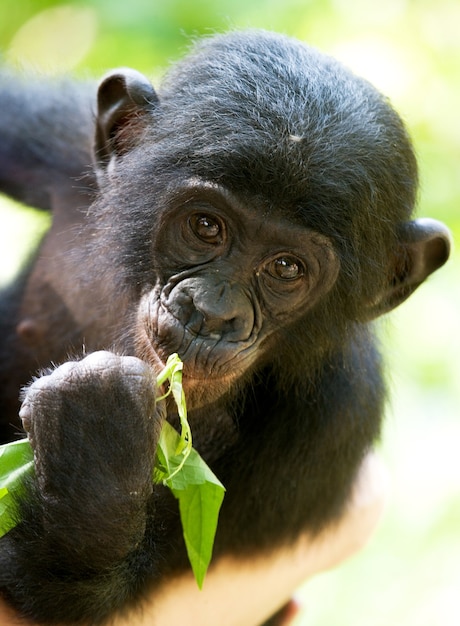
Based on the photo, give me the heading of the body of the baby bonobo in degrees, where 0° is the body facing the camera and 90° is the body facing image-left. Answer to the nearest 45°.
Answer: approximately 0°
